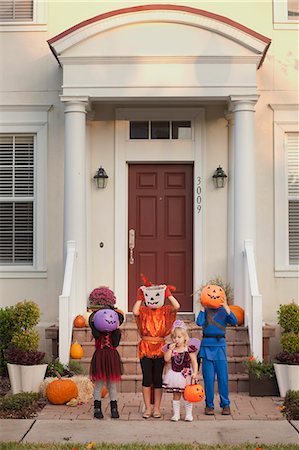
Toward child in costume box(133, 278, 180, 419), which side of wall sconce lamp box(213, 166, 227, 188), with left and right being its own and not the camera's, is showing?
front

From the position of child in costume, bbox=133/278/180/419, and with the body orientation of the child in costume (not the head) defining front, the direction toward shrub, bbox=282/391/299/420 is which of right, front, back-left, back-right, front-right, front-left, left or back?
left

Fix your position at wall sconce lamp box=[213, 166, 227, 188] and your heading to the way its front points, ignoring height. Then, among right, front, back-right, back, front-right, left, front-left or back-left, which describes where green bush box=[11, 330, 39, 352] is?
front-right

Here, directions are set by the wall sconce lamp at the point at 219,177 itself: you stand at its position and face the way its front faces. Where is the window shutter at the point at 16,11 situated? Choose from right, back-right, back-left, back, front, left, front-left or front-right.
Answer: right

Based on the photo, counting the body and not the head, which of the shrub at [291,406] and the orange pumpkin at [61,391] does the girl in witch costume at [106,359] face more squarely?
the shrub

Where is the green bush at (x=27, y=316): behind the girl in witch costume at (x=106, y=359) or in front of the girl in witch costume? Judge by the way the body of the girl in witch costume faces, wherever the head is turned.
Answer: behind

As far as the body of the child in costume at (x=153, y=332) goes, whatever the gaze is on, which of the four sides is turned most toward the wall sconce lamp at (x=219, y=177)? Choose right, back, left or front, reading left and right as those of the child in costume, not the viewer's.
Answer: back

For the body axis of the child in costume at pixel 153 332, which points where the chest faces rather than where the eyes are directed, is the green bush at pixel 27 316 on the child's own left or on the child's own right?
on the child's own right
